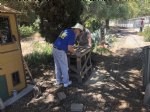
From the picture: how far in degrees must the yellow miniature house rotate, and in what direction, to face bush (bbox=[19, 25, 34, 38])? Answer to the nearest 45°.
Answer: approximately 135° to its left

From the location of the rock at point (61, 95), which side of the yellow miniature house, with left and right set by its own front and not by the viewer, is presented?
front

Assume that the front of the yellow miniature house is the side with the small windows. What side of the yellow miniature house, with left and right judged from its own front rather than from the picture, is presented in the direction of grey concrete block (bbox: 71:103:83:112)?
front

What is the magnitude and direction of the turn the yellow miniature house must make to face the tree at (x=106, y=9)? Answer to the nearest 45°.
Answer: approximately 90° to its left

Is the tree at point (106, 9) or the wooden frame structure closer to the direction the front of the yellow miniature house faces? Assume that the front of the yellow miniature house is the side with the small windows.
the wooden frame structure

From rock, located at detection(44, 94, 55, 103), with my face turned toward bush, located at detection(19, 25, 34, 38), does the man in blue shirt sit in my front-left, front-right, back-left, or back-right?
front-right

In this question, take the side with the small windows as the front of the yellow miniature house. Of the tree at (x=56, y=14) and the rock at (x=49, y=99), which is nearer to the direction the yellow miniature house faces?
the rock

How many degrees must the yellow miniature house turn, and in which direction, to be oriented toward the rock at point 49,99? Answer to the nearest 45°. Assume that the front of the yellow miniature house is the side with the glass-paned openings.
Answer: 0° — it already faces it

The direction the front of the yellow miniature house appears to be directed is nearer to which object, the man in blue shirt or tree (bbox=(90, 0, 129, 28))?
the man in blue shirt

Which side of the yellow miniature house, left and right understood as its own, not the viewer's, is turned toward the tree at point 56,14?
left

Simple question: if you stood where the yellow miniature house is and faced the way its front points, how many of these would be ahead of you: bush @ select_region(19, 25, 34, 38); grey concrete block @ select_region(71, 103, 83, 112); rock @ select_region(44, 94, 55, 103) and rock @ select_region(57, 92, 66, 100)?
3

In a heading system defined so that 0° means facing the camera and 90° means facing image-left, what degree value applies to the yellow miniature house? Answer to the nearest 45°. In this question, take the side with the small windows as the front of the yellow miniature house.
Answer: approximately 315°
